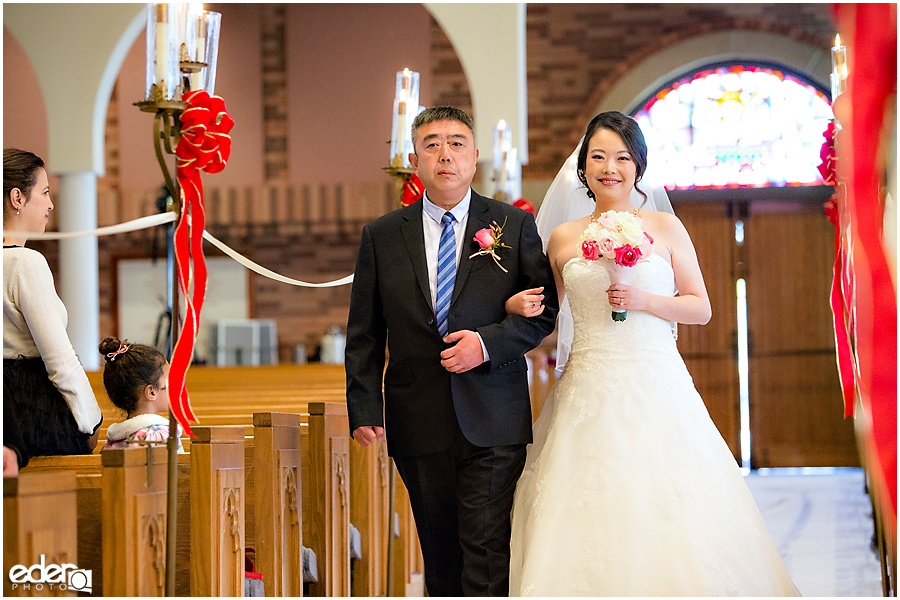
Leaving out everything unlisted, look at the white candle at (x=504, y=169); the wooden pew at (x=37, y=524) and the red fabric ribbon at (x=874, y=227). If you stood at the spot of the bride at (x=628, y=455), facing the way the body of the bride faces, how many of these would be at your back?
1

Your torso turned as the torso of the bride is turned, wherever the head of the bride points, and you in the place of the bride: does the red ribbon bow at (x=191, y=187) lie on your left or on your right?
on your right

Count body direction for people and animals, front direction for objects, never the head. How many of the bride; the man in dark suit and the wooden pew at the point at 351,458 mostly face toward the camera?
3

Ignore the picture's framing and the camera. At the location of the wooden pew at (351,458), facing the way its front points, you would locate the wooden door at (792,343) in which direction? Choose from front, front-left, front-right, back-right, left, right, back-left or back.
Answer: back-left

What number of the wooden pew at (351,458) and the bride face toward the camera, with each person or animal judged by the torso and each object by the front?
2

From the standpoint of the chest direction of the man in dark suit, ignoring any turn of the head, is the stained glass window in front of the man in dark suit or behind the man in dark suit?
behind

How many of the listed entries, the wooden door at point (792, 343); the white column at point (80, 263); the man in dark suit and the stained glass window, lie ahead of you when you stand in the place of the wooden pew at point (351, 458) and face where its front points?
1

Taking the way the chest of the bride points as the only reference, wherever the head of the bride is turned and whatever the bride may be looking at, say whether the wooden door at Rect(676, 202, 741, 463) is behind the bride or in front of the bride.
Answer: behind

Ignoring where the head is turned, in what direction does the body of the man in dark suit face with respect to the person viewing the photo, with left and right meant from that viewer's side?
facing the viewer

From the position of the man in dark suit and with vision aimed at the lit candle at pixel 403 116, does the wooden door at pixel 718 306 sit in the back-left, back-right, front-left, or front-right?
front-right

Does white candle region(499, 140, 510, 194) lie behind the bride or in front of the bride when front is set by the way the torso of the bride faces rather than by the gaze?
behind

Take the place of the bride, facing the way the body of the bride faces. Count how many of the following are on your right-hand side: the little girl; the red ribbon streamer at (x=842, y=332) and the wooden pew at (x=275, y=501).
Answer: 2

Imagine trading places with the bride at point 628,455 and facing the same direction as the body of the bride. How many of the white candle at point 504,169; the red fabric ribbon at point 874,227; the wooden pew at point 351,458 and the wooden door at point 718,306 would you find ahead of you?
1

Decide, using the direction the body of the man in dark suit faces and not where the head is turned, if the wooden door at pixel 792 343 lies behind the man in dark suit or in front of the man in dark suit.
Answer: behind

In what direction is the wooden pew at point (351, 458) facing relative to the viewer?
toward the camera

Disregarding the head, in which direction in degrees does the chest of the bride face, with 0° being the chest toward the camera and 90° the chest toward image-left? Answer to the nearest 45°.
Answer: approximately 0°
